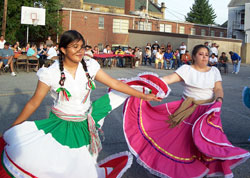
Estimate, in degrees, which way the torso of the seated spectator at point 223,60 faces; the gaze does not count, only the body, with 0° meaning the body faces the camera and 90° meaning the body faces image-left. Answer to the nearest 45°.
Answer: approximately 0°

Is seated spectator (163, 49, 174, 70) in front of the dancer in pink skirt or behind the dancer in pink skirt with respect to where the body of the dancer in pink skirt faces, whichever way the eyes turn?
behind

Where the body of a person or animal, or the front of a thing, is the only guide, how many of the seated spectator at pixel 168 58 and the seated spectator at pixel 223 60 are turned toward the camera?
2

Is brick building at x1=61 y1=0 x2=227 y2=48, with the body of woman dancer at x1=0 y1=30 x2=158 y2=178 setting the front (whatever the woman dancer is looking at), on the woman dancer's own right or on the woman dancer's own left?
on the woman dancer's own left

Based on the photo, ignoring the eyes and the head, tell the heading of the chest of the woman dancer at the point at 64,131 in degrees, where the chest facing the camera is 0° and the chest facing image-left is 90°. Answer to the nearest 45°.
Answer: approximately 315°

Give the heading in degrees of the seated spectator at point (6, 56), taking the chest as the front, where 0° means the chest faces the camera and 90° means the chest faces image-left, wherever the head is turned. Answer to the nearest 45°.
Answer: approximately 315°

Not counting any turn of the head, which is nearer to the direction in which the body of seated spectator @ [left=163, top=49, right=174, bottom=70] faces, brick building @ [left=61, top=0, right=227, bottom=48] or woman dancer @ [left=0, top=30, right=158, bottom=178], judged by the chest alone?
the woman dancer

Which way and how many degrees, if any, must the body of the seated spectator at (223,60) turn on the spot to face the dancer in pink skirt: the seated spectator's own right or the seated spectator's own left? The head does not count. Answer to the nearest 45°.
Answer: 0° — they already face them

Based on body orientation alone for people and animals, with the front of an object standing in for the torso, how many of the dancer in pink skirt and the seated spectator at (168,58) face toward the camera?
2
